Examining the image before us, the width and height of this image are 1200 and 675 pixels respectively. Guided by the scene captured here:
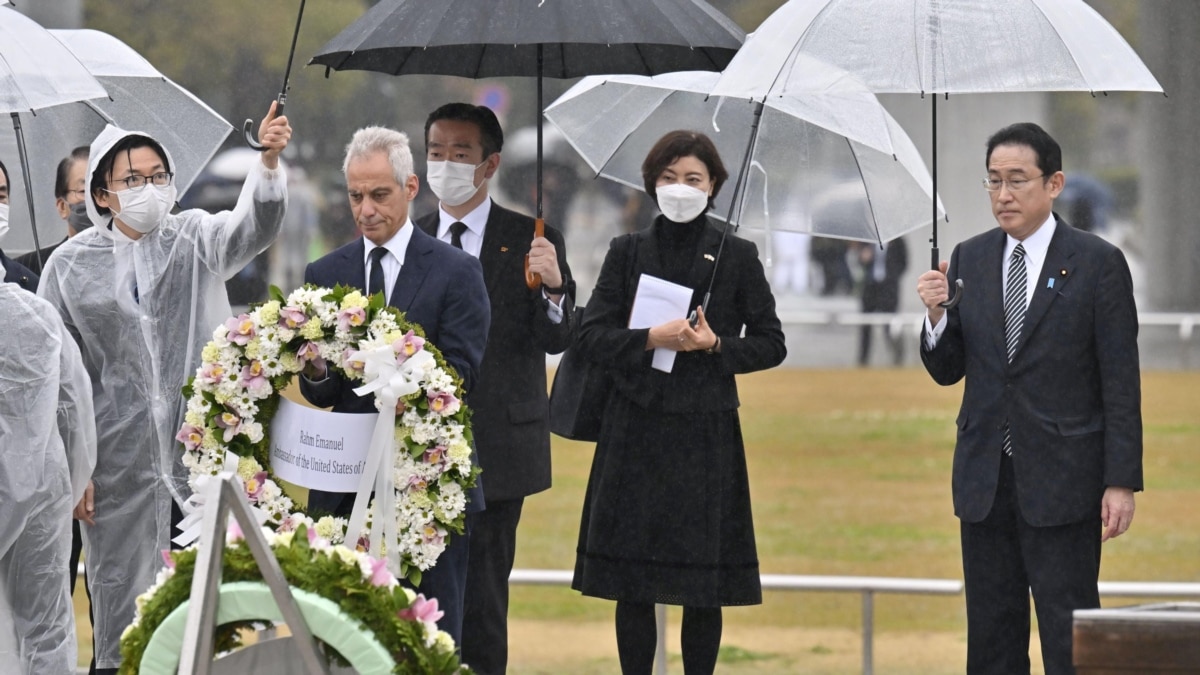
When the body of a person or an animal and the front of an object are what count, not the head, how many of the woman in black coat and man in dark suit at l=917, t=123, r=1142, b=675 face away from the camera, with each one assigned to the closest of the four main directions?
0

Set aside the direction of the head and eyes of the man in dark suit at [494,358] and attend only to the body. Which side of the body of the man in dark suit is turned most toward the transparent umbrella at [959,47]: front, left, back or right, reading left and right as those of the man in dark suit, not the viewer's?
left

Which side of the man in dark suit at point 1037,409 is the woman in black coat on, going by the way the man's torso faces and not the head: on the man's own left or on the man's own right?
on the man's own right

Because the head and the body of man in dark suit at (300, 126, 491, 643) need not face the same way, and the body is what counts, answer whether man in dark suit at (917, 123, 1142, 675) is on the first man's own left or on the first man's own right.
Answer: on the first man's own left

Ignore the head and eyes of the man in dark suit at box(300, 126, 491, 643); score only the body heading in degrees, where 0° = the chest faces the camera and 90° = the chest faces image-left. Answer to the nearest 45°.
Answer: approximately 45°

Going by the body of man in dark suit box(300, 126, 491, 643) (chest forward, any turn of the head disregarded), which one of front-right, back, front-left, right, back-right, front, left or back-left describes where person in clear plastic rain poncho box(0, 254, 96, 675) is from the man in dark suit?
front-right
